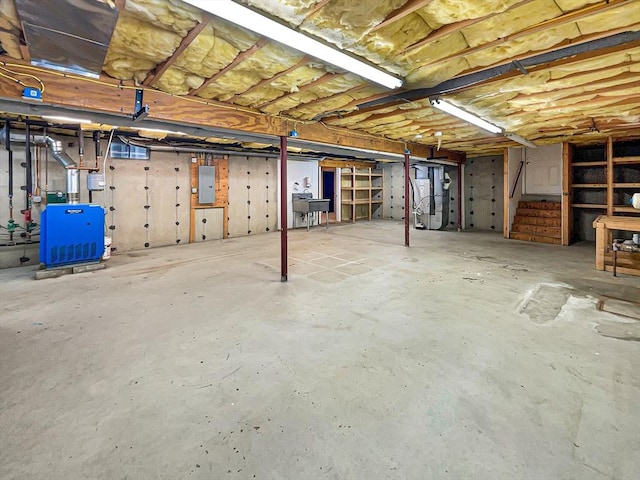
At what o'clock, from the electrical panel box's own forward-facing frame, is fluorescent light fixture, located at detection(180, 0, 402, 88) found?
The fluorescent light fixture is roughly at 12 o'clock from the electrical panel box.

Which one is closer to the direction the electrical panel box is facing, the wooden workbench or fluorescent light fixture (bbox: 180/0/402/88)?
the fluorescent light fixture

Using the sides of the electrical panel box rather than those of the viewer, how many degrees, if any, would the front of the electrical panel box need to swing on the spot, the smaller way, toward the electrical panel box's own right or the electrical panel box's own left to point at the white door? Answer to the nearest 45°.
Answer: approximately 90° to the electrical panel box's own left

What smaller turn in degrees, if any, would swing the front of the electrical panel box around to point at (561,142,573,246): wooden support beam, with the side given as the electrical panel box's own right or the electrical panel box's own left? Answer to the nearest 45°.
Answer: approximately 90° to the electrical panel box's own left

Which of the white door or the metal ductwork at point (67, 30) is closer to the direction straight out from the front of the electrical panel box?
the metal ductwork

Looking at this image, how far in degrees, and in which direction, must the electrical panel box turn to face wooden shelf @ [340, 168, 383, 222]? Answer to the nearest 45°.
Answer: approximately 135° to its left

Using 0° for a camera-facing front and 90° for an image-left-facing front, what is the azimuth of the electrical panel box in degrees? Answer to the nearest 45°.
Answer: approximately 0°
